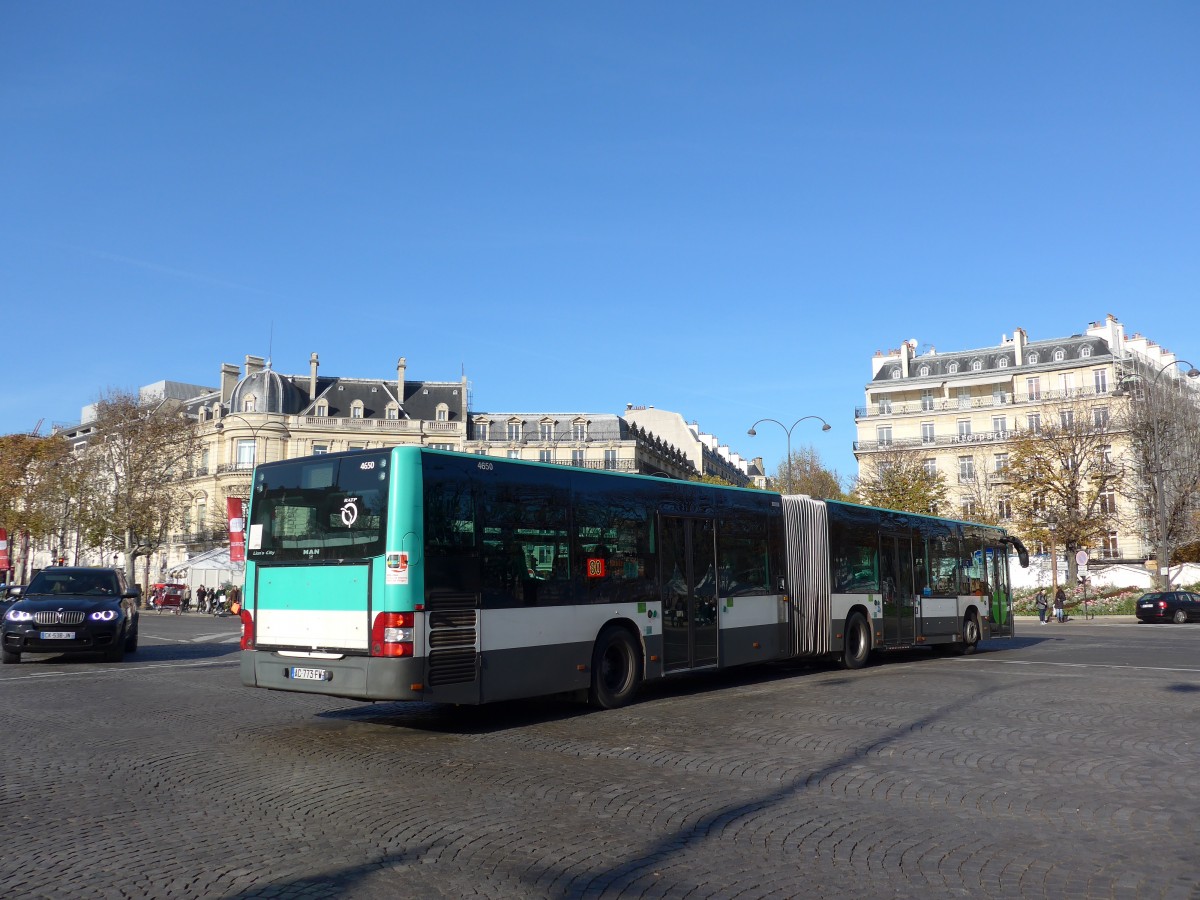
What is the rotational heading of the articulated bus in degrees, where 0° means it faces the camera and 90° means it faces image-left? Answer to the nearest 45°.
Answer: approximately 225°

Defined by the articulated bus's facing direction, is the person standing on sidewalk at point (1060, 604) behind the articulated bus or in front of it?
in front

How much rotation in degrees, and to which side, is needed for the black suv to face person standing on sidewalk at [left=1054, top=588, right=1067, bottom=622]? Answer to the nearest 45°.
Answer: approximately 90° to its left

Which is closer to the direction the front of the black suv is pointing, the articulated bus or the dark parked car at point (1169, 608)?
the articulated bus

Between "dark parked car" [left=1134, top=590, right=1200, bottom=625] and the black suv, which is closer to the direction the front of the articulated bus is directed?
the dark parked car

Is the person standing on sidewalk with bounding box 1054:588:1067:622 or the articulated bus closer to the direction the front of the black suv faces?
the articulated bus

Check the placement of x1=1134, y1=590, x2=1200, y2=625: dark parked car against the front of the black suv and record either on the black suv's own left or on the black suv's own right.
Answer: on the black suv's own left

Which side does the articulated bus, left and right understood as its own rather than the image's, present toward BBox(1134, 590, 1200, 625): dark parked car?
front

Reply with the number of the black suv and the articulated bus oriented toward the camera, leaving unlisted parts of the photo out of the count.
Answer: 1

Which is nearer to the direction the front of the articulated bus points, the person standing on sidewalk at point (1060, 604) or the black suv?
the person standing on sidewalk

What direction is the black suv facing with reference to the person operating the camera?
facing the viewer

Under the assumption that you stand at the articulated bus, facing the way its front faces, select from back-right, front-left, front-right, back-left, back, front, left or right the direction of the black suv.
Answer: left
